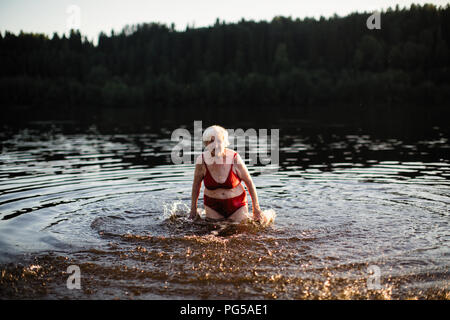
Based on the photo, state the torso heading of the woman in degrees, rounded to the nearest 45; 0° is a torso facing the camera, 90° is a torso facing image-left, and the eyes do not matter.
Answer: approximately 0°
